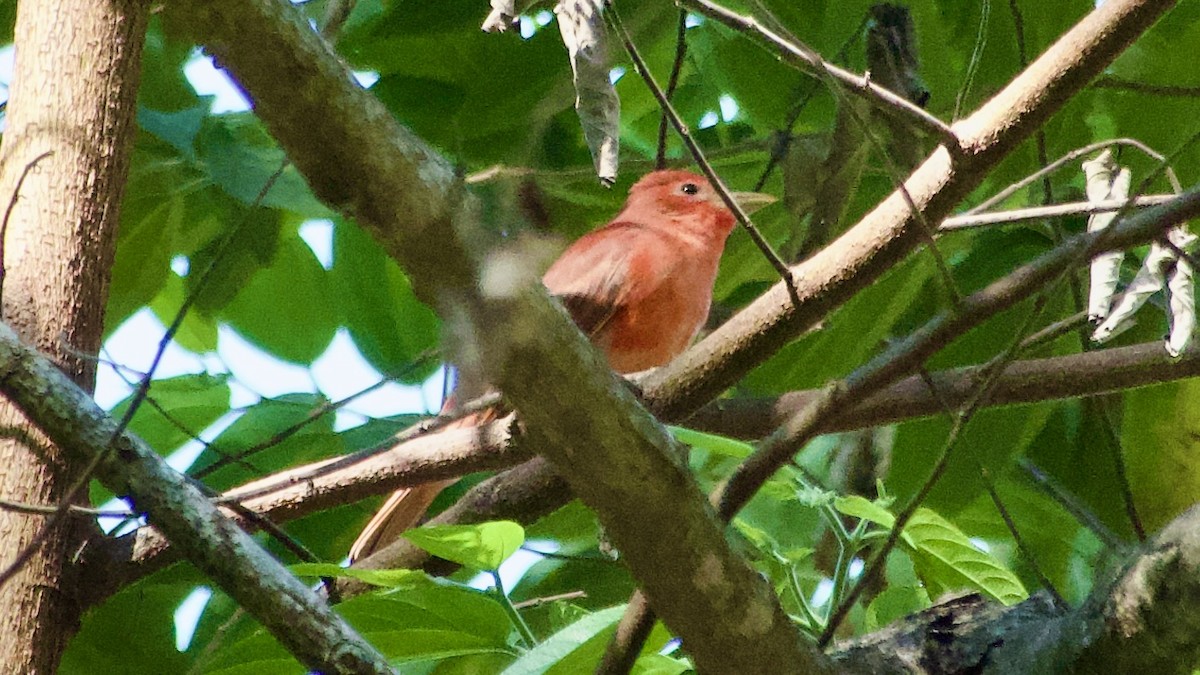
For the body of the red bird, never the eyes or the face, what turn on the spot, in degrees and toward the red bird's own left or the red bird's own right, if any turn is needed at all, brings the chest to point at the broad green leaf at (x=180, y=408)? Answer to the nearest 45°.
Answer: approximately 135° to the red bird's own right

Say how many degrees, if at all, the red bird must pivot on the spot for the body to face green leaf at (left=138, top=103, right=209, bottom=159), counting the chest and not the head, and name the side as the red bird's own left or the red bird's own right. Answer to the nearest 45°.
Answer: approximately 135° to the red bird's own right

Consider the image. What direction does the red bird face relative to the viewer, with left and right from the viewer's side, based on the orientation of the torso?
facing to the right of the viewer

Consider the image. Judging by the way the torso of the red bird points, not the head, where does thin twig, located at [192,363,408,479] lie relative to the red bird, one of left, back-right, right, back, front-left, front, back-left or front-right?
back-right

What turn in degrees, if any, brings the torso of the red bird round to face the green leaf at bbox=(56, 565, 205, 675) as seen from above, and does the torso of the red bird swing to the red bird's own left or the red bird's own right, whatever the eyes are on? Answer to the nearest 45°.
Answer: approximately 135° to the red bird's own right

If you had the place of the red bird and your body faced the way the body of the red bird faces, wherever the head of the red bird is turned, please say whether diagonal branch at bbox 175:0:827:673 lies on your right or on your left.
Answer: on your right

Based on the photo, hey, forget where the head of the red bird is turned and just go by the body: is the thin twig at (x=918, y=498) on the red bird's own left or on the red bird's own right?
on the red bird's own right

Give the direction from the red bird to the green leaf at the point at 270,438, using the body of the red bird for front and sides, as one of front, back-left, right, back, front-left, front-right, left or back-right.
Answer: back-right
